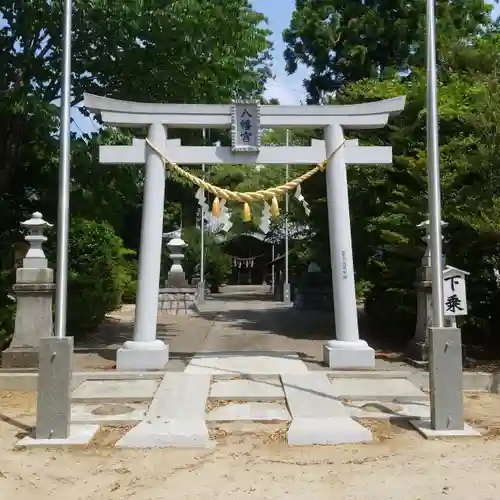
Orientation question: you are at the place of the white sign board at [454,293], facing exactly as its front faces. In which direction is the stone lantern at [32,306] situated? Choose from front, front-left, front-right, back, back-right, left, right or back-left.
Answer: right

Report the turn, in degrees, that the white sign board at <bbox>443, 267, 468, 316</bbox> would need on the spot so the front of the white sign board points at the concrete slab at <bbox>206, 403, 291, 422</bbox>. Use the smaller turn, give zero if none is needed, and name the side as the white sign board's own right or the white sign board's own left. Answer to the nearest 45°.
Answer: approximately 45° to the white sign board's own right

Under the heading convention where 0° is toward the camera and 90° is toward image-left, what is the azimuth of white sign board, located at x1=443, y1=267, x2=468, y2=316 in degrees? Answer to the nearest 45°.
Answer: approximately 0°

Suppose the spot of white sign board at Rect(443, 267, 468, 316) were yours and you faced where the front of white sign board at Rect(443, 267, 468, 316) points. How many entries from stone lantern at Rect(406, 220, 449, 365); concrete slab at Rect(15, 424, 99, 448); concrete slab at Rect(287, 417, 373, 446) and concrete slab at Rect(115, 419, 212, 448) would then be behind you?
1

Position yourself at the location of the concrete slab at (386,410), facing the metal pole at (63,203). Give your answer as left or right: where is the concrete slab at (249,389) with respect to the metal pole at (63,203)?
right

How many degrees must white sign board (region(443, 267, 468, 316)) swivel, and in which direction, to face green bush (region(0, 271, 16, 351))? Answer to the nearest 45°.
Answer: approximately 90° to its right

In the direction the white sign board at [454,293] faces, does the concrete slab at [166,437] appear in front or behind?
in front

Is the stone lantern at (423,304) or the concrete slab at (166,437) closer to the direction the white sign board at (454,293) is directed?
the concrete slab

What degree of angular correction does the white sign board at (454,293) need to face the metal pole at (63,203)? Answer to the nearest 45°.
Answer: approximately 45° to its right

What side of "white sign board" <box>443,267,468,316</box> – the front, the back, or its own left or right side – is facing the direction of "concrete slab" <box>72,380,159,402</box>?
right
